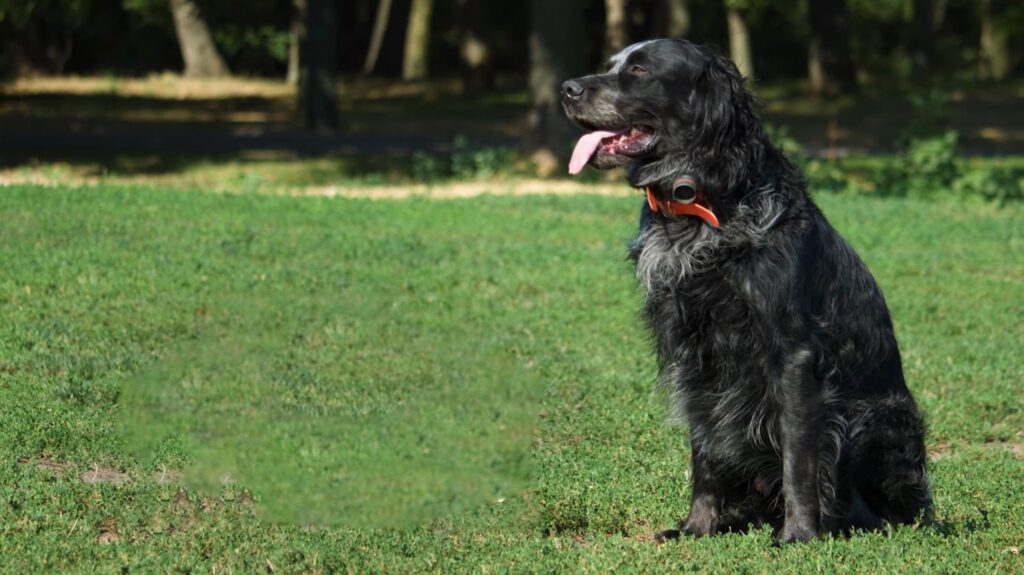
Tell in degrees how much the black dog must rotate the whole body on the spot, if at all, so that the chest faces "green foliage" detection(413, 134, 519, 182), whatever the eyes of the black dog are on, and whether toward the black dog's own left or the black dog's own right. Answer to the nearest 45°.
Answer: approximately 135° to the black dog's own right

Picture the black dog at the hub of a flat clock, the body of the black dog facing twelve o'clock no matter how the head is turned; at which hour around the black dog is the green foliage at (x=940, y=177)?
The green foliage is roughly at 5 o'clock from the black dog.

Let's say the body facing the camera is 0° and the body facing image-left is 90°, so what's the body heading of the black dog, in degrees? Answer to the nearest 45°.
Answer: approximately 45°
